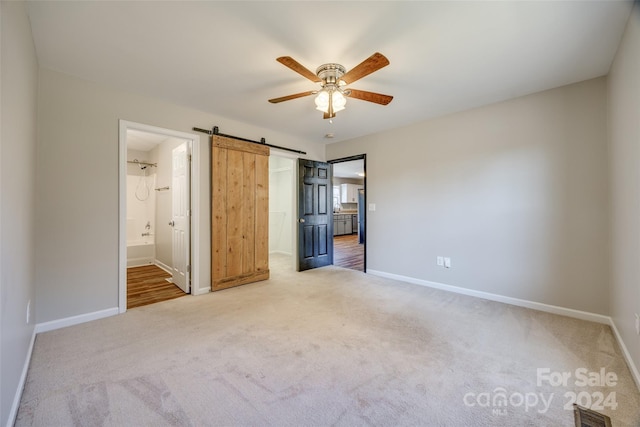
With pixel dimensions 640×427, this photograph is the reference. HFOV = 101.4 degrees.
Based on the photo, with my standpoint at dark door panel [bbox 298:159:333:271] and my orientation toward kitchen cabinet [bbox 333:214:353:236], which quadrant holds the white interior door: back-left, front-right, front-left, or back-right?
back-left

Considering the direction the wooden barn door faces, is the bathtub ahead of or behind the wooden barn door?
behind

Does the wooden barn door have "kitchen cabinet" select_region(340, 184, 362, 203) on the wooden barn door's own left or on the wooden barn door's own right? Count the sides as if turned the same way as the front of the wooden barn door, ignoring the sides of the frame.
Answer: on the wooden barn door's own left

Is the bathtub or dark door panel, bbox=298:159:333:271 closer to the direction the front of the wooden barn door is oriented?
the dark door panel

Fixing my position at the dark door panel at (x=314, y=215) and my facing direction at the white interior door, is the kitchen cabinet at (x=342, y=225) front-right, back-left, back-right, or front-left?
back-right

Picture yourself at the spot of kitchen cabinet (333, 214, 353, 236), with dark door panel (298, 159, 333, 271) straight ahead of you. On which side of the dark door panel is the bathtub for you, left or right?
right

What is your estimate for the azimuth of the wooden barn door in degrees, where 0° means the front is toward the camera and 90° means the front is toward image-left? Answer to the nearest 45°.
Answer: approximately 315°

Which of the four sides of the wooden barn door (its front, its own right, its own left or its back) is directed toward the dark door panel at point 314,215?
left
